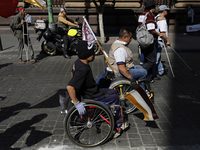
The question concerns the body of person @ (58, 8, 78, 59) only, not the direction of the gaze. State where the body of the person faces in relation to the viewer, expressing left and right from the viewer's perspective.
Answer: facing to the right of the viewer

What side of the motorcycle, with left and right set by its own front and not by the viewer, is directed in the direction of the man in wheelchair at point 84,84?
right

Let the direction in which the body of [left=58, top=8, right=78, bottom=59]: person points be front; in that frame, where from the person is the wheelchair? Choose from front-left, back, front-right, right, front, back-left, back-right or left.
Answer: right

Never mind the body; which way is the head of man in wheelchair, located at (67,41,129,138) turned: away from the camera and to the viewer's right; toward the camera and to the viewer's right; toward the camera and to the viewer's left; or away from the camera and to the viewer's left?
away from the camera and to the viewer's right

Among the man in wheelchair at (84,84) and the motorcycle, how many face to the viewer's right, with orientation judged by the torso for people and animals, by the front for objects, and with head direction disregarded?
2

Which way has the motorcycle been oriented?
to the viewer's right

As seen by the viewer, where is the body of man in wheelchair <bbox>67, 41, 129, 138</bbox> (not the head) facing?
to the viewer's right

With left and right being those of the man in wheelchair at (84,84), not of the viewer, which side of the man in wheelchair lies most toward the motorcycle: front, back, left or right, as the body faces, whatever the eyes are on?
left
